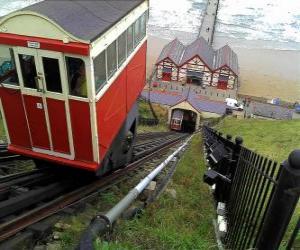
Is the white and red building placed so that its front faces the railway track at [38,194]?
yes

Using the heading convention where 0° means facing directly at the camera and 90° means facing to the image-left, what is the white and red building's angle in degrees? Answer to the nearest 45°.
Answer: approximately 0°

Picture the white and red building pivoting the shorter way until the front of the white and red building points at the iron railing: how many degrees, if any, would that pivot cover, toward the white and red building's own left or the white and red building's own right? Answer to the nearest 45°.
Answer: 0° — it already faces it
